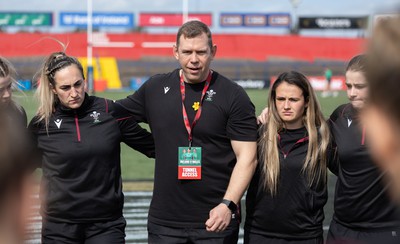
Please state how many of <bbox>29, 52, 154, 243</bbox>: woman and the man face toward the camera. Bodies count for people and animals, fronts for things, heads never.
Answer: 2

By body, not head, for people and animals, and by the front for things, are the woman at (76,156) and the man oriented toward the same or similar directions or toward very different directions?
same or similar directions

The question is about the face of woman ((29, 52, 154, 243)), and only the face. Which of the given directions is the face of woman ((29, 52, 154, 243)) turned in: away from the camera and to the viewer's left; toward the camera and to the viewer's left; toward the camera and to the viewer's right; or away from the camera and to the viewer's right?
toward the camera and to the viewer's right

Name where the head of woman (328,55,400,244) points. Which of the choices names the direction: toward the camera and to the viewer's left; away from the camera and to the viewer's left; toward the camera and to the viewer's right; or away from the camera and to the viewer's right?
toward the camera and to the viewer's left

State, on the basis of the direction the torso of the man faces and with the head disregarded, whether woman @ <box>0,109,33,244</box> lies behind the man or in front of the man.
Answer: in front

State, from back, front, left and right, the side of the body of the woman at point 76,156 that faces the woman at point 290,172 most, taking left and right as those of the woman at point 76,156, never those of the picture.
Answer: left

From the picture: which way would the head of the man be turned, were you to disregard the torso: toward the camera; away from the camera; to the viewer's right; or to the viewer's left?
toward the camera

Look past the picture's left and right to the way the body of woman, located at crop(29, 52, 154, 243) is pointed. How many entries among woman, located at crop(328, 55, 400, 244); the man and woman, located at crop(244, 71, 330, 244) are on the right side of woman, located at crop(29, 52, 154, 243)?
0

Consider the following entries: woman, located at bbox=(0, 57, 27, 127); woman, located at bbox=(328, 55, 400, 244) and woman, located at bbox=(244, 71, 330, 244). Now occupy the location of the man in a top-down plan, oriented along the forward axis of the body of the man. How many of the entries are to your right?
1

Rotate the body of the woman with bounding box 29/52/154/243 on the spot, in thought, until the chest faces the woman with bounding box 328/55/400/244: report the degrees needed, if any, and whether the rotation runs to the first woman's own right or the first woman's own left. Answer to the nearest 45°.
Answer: approximately 90° to the first woman's own left

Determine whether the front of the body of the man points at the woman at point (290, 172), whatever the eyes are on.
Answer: no

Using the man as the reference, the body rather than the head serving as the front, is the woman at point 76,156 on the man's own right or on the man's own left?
on the man's own right

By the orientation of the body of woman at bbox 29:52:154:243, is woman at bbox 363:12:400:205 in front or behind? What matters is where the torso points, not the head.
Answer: in front

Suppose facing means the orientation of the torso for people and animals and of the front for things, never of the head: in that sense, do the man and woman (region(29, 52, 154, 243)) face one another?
no

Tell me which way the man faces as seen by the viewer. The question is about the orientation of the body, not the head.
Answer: toward the camera

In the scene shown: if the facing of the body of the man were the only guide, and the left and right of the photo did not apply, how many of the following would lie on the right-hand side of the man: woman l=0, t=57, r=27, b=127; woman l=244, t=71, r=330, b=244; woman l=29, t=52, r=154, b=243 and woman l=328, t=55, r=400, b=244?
2

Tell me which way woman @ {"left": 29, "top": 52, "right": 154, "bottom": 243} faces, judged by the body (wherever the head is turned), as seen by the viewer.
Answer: toward the camera

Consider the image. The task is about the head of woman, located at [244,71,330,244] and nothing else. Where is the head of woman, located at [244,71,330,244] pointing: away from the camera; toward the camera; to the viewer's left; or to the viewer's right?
toward the camera
